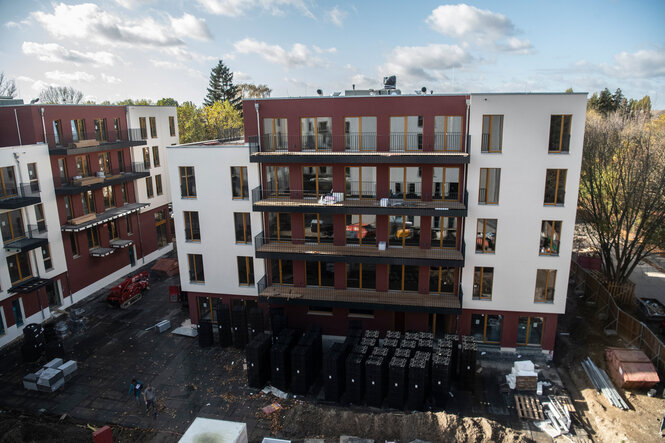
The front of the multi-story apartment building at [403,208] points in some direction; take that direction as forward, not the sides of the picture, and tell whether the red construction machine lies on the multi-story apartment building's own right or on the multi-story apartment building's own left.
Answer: on the multi-story apartment building's own right

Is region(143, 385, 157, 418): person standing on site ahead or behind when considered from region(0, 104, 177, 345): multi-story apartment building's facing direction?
ahead

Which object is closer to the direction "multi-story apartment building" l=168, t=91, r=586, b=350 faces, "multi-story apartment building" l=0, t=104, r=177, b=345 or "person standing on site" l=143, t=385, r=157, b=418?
the person standing on site

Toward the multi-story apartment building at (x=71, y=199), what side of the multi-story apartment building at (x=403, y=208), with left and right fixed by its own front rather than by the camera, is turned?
right

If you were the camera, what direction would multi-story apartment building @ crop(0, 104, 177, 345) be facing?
facing the viewer and to the right of the viewer

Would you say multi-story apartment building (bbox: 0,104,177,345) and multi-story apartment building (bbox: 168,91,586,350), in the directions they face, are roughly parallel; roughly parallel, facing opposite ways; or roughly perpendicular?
roughly perpendicular

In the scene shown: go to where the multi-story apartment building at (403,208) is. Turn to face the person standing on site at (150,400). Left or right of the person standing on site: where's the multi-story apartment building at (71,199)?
right

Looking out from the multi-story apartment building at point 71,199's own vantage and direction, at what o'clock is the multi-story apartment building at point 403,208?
the multi-story apartment building at point 403,208 is roughly at 12 o'clock from the multi-story apartment building at point 71,199.

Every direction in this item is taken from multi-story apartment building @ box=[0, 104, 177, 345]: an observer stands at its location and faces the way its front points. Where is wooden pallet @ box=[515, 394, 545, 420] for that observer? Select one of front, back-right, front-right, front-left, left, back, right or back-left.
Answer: front

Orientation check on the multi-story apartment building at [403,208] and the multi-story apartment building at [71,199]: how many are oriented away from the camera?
0

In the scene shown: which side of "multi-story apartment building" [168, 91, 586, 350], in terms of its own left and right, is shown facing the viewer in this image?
front
